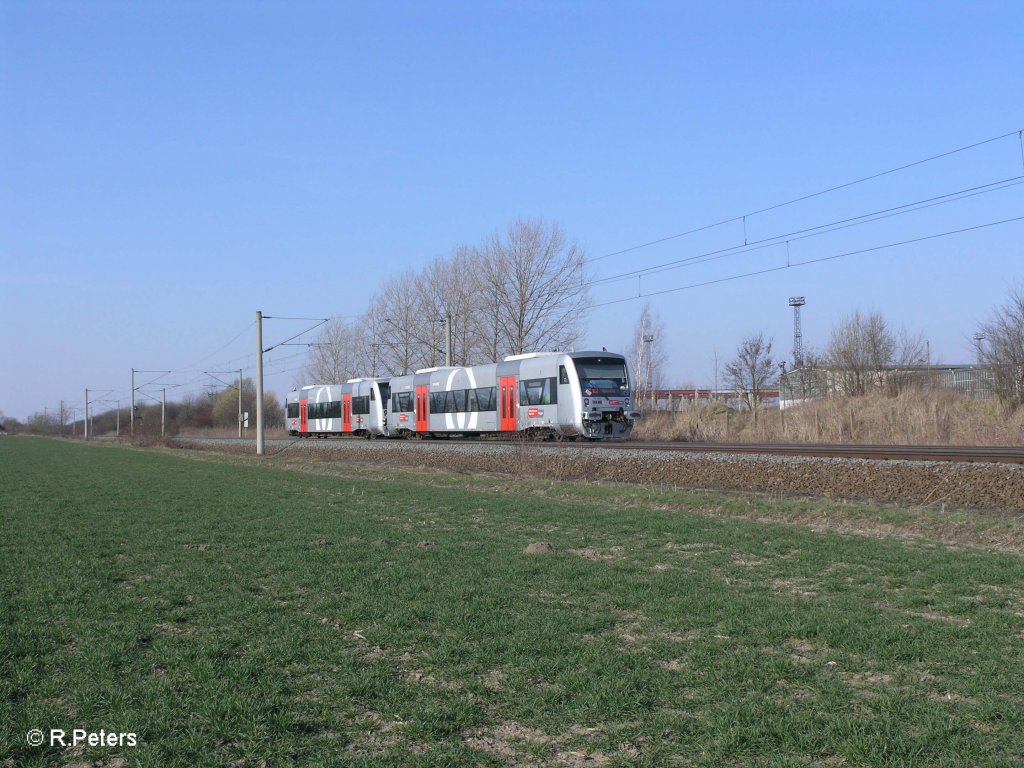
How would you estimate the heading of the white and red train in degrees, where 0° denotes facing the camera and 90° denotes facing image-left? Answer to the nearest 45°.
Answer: approximately 315°
